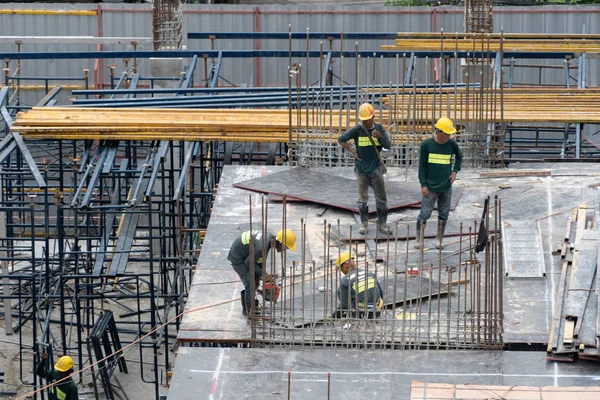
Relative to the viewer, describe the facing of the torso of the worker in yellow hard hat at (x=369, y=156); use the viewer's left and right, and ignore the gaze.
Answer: facing the viewer

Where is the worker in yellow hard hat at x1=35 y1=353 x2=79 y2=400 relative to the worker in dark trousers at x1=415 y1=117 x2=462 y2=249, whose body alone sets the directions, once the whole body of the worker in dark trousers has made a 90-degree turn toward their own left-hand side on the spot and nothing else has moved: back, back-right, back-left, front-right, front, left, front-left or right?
back

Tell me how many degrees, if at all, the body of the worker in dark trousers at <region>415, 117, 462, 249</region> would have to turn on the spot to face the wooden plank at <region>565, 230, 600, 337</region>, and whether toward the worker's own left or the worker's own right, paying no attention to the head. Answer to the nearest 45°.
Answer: approximately 45° to the worker's own left

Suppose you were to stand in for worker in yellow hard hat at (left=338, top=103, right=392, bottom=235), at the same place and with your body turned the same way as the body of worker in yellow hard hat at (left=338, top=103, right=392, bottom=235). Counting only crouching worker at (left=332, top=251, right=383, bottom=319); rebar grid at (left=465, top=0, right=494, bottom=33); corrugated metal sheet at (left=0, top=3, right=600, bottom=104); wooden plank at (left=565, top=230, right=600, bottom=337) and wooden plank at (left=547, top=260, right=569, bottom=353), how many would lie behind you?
2

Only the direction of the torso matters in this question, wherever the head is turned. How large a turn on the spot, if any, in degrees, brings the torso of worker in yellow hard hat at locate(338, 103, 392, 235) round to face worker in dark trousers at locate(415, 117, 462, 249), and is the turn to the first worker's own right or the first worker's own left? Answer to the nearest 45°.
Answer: approximately 45° to the first worker's own left

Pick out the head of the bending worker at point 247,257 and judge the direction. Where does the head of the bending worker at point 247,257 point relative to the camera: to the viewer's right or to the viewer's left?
to the viewer's right

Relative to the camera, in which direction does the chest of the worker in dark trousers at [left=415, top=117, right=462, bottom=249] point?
toward the camera

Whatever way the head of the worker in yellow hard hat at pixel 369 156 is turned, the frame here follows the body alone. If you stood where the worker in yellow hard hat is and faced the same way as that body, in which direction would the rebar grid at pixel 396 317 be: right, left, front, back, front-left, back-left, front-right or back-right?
front

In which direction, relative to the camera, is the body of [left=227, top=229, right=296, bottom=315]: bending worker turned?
to the viewer's right

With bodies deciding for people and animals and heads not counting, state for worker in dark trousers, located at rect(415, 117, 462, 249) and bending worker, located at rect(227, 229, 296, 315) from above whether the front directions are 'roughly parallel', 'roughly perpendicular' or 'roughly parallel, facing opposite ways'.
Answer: roughly perpendicular

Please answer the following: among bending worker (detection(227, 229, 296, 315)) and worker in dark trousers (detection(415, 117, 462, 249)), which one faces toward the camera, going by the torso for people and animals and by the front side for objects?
the worker in dark trousers

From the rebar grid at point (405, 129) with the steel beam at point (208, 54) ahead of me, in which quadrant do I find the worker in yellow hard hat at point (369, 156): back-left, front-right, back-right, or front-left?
back-left

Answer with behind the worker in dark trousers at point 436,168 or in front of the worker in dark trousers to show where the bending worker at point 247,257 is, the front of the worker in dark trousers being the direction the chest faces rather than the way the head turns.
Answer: in front

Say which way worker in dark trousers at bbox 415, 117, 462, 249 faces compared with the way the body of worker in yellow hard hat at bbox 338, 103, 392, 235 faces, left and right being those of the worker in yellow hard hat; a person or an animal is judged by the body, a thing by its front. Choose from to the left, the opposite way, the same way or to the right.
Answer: the same way
